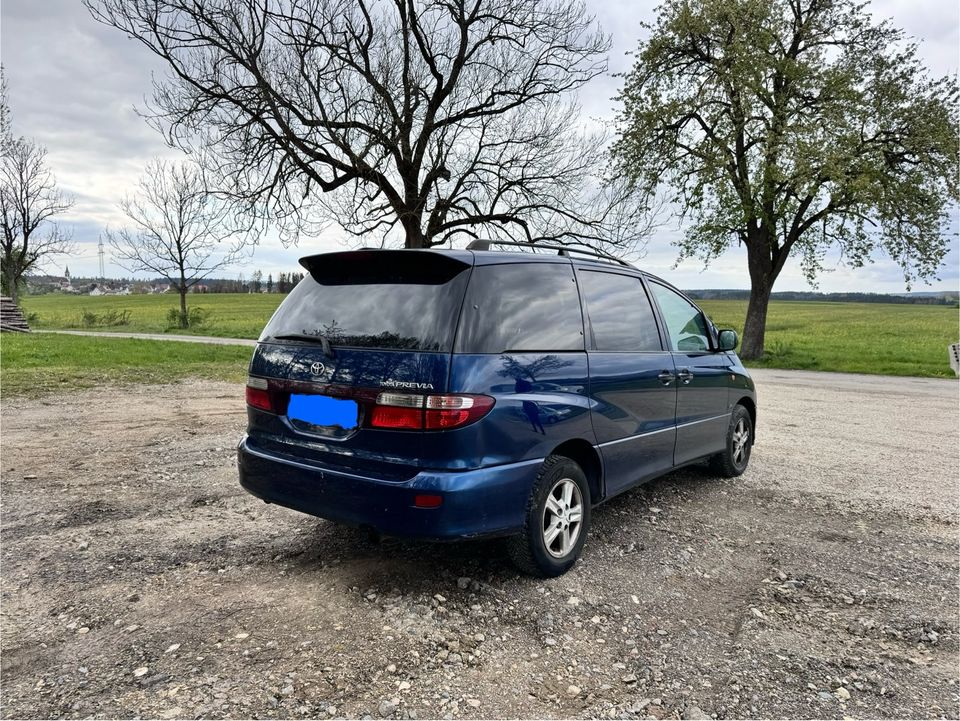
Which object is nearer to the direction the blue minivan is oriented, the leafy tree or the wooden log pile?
the leafy tree

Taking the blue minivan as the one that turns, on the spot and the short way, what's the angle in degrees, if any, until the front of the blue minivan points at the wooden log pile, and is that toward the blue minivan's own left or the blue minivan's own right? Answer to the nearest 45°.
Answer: approximately 90° to the blue minivan's own left

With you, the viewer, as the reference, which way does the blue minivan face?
facing away from the viewer and to the right of the viewer

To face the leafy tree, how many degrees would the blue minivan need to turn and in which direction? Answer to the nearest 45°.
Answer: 0° — it already faces it

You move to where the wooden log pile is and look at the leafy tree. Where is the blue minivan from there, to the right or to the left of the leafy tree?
right
